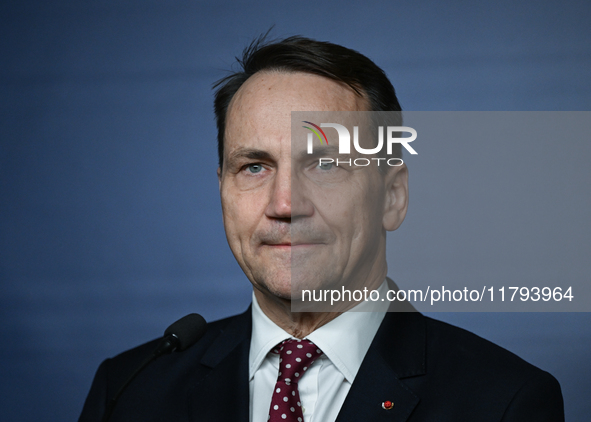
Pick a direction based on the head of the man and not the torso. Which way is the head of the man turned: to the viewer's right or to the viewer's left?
to the viewer's left

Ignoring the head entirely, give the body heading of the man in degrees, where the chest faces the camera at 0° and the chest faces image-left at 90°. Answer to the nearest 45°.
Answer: approximately 45°
